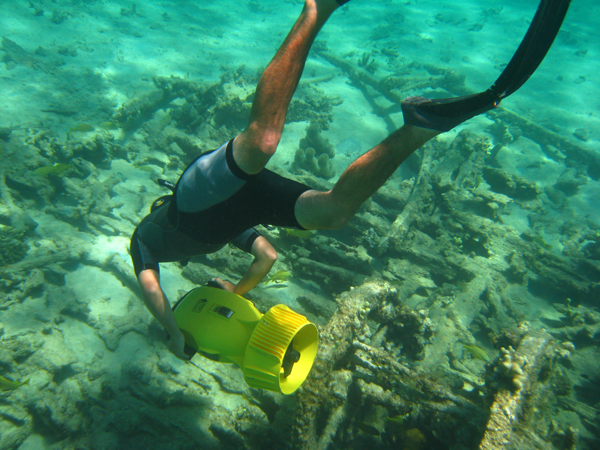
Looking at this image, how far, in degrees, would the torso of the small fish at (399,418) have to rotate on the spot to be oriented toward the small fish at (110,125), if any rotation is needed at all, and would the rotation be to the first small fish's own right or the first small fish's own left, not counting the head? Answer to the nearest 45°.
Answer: approximately 180°

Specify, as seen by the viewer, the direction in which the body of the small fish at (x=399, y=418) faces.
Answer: to the viewer's right
